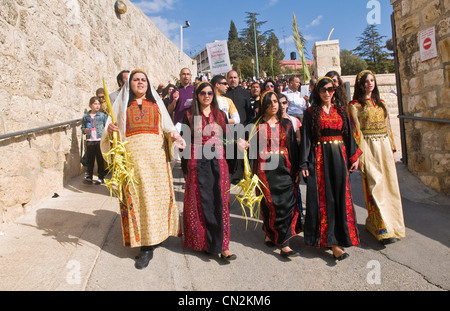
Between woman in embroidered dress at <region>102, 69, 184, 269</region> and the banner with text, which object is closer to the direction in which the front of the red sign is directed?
the woman in embroidered dress

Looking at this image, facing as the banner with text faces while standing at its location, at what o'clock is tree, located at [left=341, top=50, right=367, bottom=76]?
The tree is roughly at 7 o'clock from the banner with text.

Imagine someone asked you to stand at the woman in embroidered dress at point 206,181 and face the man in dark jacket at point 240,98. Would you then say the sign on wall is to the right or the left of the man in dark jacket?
right

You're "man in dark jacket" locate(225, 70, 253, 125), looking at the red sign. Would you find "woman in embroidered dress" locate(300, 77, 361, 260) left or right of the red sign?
right

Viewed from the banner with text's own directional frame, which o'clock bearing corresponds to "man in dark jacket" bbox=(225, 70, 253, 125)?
The man in dark jacket is roughly at 12 o'clock from the banner with text.

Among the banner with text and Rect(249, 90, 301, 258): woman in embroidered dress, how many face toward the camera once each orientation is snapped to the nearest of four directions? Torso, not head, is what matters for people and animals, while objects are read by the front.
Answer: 2

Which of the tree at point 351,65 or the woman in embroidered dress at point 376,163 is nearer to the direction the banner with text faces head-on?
the woman in embroidered dress

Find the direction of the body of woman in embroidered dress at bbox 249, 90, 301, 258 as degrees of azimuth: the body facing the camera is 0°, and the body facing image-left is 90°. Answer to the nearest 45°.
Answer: approximately 0°

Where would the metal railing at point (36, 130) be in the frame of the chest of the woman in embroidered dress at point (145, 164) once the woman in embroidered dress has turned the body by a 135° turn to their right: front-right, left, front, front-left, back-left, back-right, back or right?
front

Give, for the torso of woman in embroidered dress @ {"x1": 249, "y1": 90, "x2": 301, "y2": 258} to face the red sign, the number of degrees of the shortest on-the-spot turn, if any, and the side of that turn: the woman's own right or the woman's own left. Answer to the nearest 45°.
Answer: approximately 135° to the woman's own left
